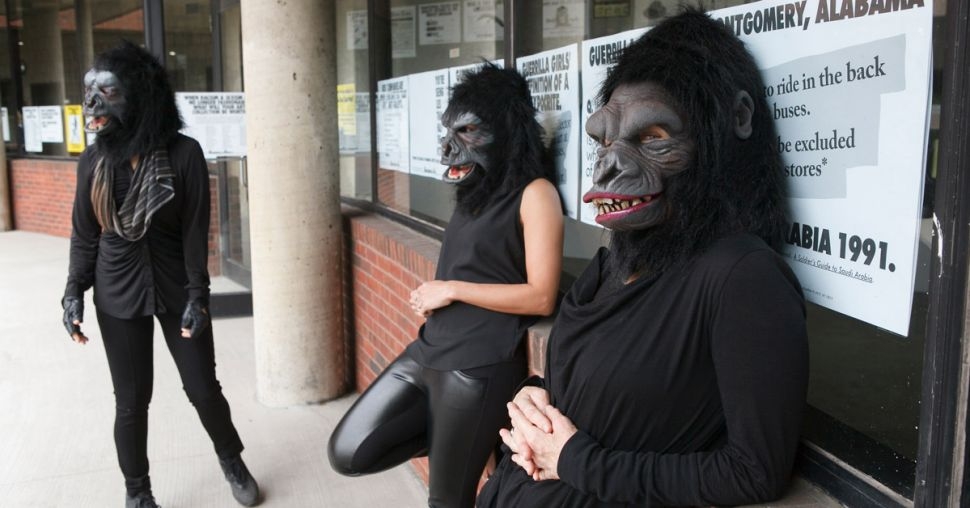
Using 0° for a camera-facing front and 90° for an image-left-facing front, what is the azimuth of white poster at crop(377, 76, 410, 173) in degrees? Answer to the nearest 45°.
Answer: approximately 45°

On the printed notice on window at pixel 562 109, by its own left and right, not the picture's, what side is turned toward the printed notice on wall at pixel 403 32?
right

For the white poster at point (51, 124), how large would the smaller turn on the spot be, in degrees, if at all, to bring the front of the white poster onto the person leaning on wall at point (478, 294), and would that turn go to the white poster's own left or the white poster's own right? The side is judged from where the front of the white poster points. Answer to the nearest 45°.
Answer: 0° — it already faces them

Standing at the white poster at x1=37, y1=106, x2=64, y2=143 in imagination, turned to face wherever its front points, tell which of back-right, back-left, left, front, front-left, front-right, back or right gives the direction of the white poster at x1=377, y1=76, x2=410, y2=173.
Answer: front

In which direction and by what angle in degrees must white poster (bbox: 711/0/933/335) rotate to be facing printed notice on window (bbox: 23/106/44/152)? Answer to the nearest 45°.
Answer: approximately 90° to its right

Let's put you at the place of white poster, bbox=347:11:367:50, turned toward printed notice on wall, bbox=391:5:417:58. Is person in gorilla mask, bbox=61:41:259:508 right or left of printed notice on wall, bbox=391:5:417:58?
right

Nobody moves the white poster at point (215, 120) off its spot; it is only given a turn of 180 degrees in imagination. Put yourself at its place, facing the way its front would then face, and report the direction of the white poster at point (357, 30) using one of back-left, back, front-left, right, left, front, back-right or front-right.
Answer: back-right

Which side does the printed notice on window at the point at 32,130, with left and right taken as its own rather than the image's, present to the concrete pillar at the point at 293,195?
front

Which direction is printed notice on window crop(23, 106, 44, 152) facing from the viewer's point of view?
toward the camera

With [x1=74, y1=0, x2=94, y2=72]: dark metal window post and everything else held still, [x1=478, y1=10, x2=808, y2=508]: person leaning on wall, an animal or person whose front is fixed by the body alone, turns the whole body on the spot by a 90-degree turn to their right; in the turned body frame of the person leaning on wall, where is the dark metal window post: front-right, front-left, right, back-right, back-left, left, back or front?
front

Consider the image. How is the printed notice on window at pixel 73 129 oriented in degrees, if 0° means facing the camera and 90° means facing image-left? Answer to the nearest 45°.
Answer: approximately 0°

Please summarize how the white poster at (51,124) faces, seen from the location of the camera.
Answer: facing the viewer

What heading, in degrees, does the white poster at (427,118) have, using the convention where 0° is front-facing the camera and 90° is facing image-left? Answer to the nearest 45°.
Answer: approximately 45°

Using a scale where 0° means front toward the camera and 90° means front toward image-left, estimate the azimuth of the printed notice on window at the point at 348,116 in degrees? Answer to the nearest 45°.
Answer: approximately 45°

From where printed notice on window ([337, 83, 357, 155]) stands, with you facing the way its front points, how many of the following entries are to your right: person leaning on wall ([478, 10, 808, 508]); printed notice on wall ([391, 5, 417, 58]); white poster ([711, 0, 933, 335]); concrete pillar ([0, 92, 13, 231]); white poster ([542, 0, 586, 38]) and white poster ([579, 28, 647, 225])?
1

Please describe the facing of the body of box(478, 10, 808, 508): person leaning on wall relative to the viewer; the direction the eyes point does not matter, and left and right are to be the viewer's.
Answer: facing the viewer and to the left of the viewer

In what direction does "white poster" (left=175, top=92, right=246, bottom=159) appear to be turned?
toward the camera
